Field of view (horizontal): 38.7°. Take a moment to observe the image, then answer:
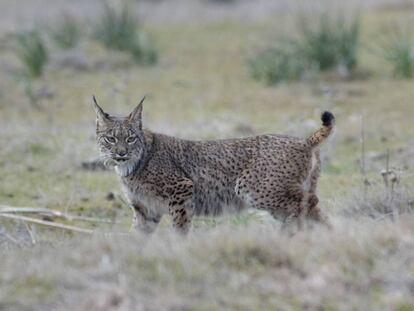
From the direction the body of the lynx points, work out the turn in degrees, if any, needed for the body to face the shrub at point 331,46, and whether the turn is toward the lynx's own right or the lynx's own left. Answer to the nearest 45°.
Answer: approximately 90° to the lynx's own right

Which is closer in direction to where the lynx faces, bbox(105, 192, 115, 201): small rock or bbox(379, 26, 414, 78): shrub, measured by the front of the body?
the small rock

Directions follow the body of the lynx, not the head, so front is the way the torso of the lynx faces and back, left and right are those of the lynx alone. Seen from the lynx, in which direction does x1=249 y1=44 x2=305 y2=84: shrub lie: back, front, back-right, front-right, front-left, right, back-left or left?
right

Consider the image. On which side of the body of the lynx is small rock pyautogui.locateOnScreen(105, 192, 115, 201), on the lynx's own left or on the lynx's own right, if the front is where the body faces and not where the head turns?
on the lynx's own right

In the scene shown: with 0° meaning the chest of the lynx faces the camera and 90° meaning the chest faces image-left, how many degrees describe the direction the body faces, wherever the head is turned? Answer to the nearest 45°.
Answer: approximately 90°

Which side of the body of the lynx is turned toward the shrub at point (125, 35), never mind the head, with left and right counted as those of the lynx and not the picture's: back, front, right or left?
right

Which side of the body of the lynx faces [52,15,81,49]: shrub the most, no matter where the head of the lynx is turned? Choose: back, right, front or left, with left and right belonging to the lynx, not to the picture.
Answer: right

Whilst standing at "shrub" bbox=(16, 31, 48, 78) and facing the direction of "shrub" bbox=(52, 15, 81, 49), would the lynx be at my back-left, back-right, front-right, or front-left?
back-right
